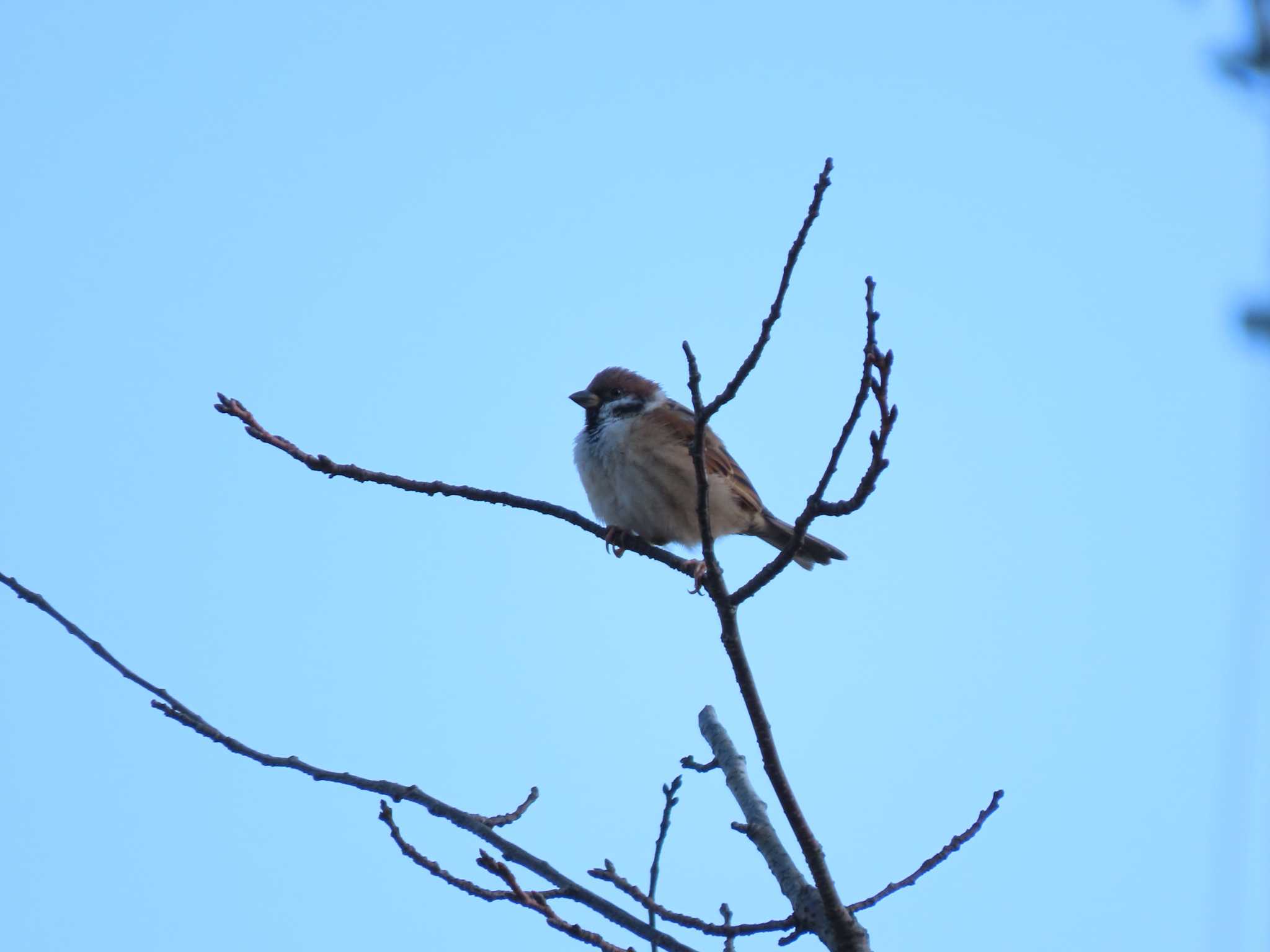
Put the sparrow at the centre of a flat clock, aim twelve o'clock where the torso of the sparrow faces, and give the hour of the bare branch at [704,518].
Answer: The bare branch is roughly at 9 o'clock from the sparrow.

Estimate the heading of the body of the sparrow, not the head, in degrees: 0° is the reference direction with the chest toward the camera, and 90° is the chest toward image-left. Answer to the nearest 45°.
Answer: approximately 90°

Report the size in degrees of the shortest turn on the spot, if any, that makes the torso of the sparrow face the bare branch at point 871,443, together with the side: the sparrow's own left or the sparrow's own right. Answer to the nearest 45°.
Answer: approximately 90° to the sparrow's own left
